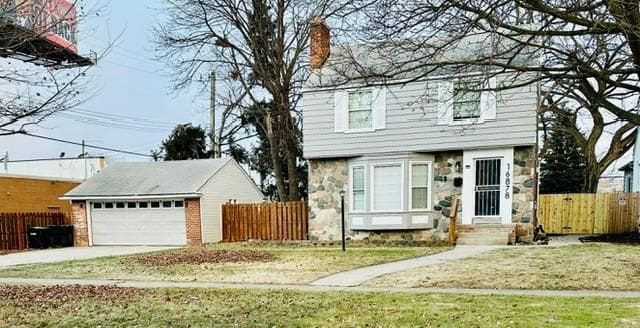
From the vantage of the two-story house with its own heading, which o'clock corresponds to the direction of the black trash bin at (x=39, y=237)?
The black trash bin is roughly at 3 o'clock from the two-story house.

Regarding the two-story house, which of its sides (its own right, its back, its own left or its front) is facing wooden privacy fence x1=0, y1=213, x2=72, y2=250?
right

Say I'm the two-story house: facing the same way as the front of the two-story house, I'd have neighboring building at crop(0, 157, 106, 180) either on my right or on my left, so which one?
on my right

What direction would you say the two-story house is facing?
toward the camera

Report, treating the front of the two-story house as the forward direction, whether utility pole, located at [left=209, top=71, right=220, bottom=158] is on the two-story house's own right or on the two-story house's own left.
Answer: on the two-story house's own right

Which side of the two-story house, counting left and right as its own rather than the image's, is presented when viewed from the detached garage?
right

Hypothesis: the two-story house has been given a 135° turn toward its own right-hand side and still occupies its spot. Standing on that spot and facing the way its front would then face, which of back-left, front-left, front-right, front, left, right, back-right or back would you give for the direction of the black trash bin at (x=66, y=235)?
front-left

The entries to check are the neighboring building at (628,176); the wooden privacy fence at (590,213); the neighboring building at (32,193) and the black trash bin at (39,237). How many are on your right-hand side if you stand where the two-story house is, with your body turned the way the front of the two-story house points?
2

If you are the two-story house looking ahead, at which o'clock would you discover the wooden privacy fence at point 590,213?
The wooden privacy fence is roughly at 8 o'clock from the two-story house.

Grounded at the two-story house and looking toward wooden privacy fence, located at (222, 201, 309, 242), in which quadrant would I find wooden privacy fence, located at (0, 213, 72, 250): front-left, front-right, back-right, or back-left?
front-left
